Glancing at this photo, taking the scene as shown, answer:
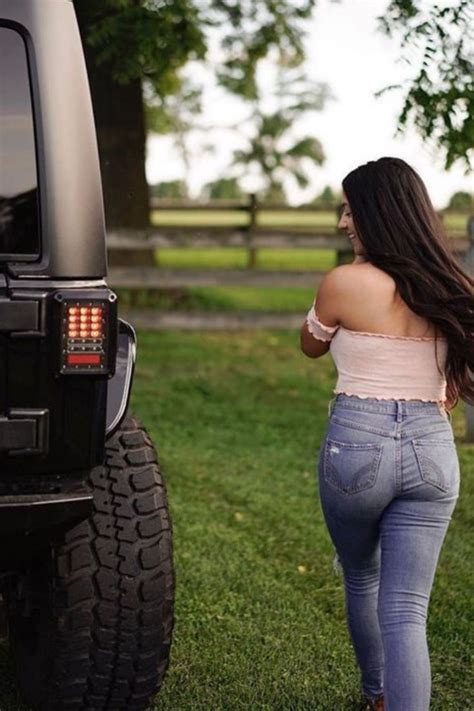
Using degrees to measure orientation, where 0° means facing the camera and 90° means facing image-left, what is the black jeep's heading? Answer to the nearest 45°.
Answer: approximately 180°

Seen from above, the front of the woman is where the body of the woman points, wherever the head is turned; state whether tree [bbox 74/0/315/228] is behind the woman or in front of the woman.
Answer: in front

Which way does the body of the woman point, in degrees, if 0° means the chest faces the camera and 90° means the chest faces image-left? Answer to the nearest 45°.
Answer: approximately 180°

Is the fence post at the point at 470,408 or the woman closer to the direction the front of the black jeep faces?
the fence post

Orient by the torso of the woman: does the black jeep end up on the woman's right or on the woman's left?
on the woman's left

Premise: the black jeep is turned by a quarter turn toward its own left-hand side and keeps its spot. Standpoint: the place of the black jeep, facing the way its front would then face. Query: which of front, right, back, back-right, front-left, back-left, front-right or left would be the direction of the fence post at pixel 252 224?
right

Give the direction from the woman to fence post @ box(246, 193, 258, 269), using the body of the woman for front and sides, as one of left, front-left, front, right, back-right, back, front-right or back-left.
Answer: front

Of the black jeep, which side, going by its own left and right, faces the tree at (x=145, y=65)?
front

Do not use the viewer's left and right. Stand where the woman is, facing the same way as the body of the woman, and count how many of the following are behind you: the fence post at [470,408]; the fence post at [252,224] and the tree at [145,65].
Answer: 0

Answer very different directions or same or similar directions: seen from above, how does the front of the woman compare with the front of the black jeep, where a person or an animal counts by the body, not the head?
same or similar directions

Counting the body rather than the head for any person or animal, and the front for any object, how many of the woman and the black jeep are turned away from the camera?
2

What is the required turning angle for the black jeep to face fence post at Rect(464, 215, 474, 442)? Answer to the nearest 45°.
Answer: approximately 45° to its right

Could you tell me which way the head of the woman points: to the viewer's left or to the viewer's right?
to the viewer's left
